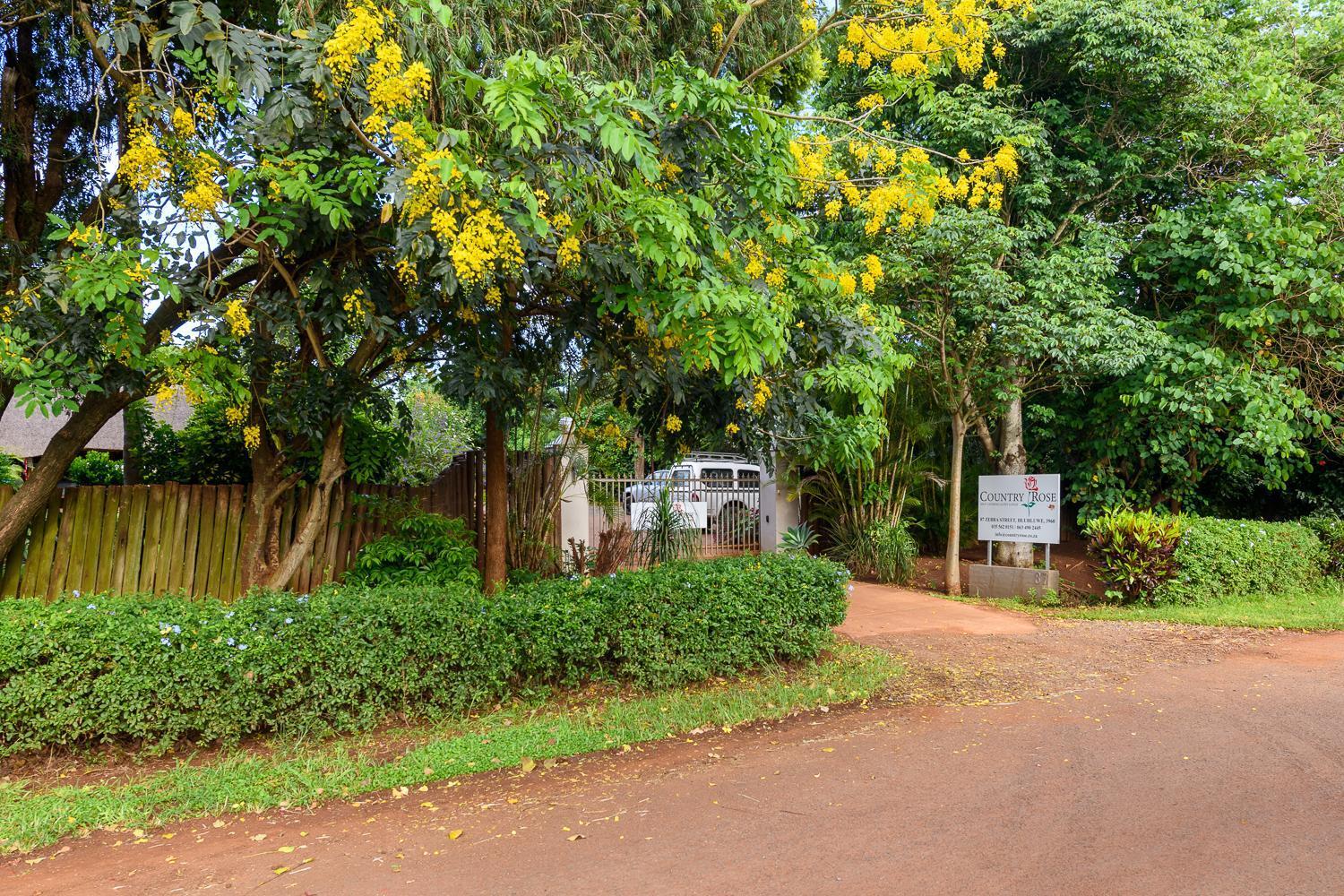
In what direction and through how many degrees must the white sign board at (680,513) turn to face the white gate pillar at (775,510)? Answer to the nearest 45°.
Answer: approximately 135° to its left

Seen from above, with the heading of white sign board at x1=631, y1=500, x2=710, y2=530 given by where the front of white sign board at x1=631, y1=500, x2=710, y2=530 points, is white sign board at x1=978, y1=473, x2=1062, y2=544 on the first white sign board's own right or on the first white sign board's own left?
on the first white sign board's own left

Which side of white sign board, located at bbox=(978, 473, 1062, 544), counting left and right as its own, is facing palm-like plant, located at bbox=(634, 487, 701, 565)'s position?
right

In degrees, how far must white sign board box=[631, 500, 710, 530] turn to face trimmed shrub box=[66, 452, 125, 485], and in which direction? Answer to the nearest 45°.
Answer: approximately 90° to its right

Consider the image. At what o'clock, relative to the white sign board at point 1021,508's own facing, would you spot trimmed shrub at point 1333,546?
The trimmed shrub is roughly at 8 o'clock from the white sign board.

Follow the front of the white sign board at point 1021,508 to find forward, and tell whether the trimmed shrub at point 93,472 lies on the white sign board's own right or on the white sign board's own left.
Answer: on the white sign board's own right

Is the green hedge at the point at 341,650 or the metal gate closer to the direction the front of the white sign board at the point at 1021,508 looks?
the green hedge

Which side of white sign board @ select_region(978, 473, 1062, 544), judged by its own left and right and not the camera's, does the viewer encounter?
front

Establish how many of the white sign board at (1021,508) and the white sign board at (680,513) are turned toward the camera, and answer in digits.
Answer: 2

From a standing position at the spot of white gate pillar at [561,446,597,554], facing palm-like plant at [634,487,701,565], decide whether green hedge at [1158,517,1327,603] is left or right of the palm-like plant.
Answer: right

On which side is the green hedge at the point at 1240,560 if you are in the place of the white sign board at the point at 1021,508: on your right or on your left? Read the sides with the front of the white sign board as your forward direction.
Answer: on your left

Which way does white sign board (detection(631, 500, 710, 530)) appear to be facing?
toward the camera

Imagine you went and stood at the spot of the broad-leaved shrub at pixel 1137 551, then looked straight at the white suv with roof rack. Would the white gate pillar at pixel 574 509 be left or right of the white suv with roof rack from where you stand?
left
